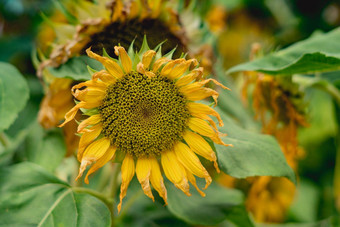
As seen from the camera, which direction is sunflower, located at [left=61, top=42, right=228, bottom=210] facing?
toward the camera

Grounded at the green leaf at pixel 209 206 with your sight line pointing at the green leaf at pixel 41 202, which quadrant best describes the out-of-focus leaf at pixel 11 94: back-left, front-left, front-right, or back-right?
front-right
